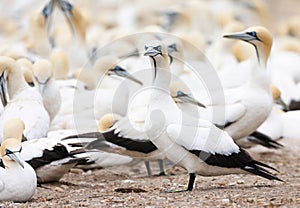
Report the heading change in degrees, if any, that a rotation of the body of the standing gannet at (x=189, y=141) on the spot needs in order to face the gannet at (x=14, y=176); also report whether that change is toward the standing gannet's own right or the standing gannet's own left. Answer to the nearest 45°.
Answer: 0° — it already faces it

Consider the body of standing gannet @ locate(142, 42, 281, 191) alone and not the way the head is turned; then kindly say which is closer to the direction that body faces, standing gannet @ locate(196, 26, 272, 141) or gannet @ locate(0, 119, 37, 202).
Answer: the gannet

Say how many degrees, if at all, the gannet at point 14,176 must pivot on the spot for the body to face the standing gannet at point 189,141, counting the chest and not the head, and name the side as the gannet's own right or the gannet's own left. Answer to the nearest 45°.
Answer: approximately 45° to the gannet's own left

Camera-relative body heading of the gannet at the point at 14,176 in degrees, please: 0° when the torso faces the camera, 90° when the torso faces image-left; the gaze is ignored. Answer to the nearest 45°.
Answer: approximately 315°

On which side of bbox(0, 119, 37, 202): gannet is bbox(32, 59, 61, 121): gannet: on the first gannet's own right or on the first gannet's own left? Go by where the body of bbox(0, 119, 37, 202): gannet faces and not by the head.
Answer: on the first gannet's own left

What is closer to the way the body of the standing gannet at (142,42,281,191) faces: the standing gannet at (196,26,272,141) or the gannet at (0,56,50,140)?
the gannet

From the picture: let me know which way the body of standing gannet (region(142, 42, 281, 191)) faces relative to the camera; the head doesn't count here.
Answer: to the viewer's left
